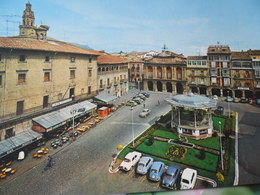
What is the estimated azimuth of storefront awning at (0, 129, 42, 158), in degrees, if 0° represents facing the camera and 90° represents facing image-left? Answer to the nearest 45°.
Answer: approximately 315°
